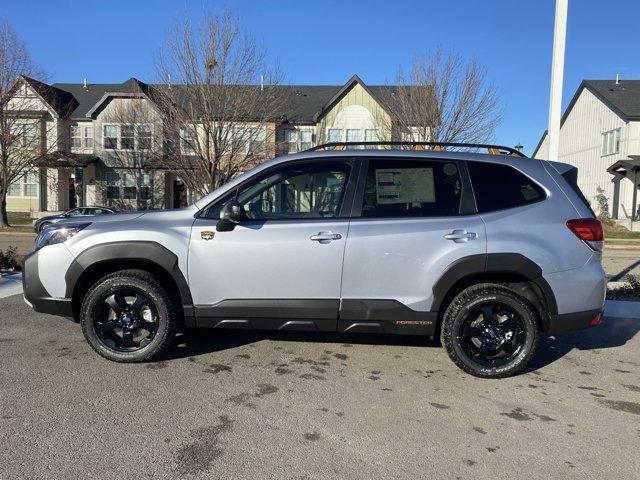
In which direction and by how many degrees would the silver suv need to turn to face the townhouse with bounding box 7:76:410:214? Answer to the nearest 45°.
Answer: approximately 45° to its right

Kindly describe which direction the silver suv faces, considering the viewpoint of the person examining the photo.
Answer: facing to the left of the viewer

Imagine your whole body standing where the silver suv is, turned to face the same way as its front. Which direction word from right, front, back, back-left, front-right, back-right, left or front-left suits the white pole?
back-right

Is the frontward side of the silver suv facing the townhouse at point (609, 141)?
no

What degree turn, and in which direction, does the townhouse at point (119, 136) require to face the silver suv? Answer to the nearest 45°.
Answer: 0° — it already faces it

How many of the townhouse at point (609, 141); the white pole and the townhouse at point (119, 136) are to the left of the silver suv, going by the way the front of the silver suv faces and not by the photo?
0

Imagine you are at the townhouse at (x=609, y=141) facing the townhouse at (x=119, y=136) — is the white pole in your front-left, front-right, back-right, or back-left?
front-left

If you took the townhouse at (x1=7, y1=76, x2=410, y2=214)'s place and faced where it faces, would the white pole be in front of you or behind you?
in front

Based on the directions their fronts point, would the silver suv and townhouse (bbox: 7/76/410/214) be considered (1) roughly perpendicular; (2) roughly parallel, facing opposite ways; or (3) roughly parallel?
roughly perpendicular

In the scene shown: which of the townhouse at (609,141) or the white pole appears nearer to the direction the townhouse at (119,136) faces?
the white pole

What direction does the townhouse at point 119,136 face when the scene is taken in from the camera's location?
facing the viewer

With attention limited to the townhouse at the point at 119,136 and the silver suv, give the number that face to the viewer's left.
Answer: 1

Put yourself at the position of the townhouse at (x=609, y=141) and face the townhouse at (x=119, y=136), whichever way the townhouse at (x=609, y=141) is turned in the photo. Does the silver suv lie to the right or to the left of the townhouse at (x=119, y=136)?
left

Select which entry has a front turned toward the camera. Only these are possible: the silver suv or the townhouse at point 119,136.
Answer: the townhouse
